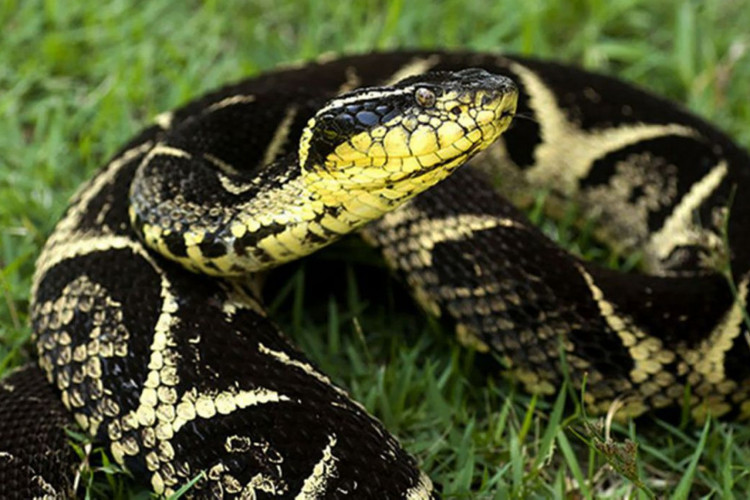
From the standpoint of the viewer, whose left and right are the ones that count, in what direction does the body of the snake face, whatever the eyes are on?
facing to the right of the viewer
